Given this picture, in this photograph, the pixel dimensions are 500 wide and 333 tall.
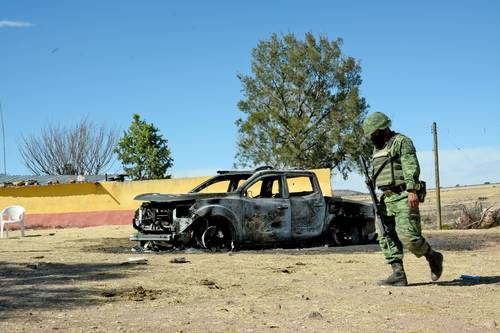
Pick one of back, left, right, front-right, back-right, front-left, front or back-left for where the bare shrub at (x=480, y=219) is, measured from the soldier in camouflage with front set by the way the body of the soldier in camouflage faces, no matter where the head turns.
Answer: back-right

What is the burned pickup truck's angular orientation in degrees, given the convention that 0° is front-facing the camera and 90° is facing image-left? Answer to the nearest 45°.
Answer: approximately 45°

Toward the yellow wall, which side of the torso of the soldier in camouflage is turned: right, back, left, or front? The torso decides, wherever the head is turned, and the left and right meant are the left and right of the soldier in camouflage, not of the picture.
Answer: right

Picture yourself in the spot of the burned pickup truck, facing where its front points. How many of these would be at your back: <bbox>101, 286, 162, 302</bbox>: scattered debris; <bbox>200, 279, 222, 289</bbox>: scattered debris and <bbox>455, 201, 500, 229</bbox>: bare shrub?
1

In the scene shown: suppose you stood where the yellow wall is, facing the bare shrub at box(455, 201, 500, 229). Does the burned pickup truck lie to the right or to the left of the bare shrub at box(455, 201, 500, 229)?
right

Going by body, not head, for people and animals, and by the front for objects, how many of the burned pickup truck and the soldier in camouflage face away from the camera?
0

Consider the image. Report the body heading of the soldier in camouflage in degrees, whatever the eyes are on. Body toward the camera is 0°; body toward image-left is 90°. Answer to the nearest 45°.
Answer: approximately 45°

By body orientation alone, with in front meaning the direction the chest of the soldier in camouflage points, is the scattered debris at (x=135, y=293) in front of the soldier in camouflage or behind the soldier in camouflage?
in front

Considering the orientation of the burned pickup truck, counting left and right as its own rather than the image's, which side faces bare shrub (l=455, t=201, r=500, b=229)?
back

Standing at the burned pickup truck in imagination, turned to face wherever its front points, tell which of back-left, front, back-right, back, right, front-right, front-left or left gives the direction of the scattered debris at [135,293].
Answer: front-left
